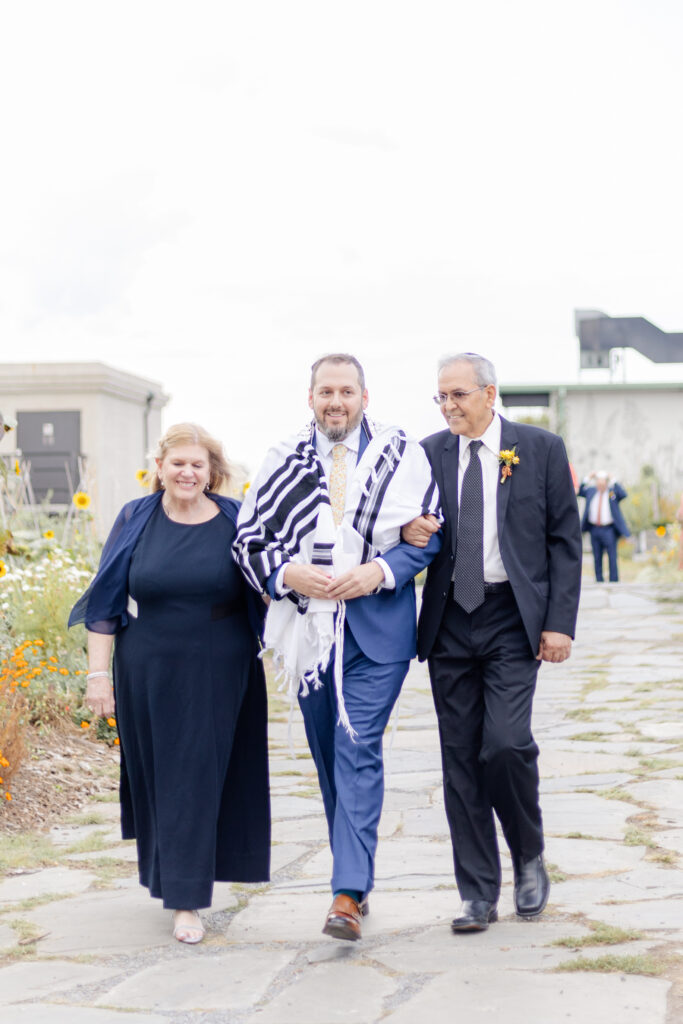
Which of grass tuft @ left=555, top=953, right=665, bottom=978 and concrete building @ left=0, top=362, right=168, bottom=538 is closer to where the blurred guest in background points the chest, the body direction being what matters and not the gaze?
the grass tuft

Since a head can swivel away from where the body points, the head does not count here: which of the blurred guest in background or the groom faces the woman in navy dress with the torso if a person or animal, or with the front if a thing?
the blurred guest in background

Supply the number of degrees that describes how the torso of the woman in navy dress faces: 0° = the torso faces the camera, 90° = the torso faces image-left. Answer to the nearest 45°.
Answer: approximately 0°

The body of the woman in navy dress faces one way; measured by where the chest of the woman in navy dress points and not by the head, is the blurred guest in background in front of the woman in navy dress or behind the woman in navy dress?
behind

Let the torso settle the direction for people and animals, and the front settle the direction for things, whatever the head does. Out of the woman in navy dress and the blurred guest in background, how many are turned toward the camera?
2

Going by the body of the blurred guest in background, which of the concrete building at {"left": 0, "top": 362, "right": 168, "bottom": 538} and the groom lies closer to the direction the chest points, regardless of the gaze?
the groom

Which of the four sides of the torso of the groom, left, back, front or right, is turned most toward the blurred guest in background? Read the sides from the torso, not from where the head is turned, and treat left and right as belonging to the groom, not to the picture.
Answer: back

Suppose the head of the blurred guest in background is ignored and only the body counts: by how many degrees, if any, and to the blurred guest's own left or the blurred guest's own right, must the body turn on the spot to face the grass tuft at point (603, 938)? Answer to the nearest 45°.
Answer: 0° — they already face it

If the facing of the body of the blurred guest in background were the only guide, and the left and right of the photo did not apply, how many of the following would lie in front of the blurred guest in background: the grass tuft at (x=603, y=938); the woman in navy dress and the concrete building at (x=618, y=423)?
2

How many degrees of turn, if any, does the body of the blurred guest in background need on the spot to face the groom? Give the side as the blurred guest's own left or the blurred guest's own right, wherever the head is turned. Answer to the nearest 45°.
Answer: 0° — they already face them

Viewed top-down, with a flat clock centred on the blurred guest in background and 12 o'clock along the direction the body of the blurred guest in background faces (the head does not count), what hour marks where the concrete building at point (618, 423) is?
The concrete building is roughly at 6 o'clock from the blurred guest in background.

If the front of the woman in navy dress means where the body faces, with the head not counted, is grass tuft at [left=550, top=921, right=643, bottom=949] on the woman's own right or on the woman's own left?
on the woman's own left

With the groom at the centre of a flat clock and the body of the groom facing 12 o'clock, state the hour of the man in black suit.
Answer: The man in black suit is roughly at 9 o'clock from the groom.

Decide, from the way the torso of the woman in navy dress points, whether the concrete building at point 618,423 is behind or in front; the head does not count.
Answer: behind
